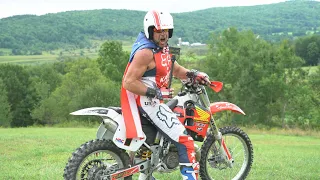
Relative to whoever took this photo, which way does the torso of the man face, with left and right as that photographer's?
facing the viewer and to the right of the viewer
